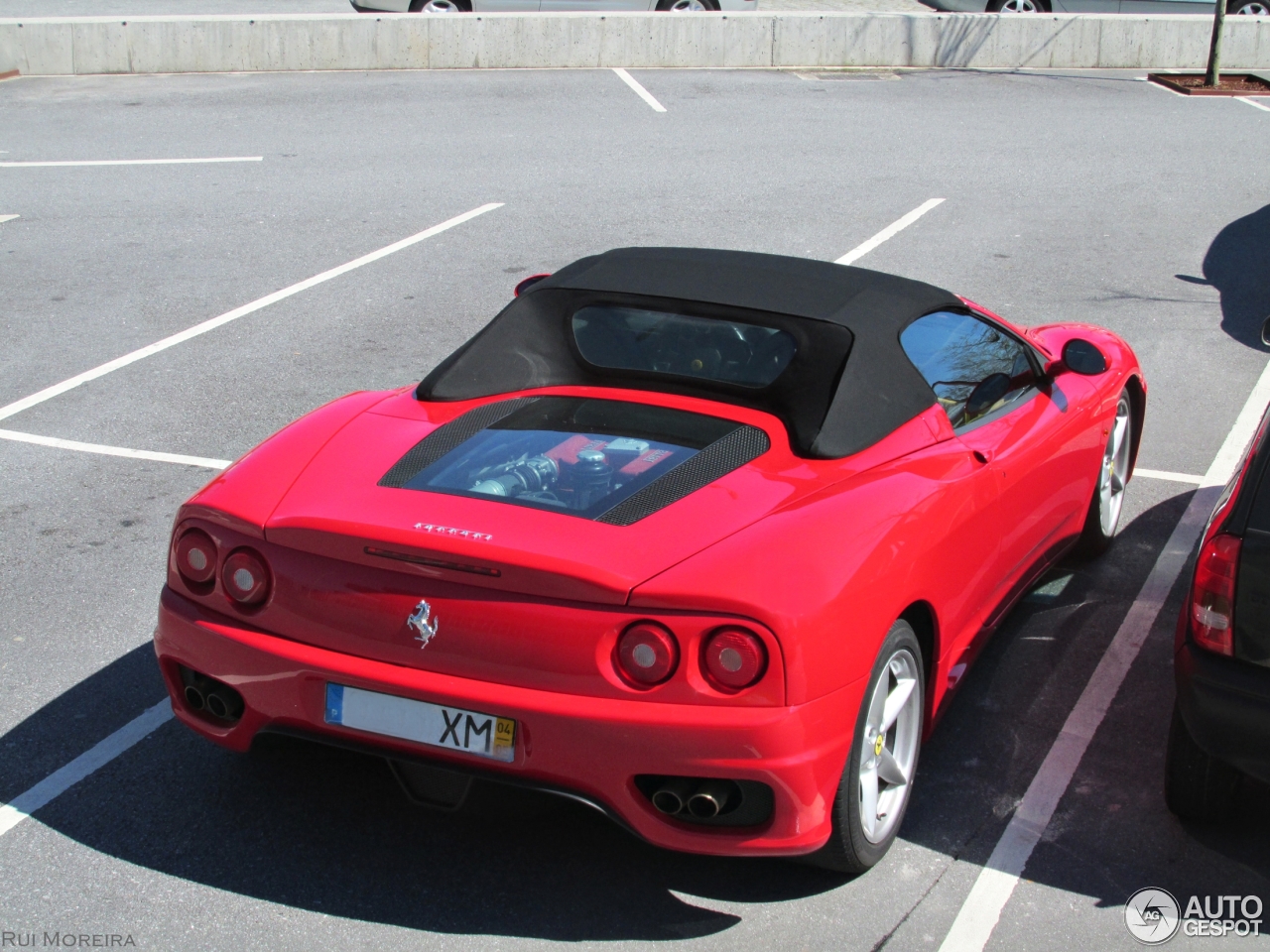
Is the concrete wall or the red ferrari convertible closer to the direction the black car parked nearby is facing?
the concrete wall

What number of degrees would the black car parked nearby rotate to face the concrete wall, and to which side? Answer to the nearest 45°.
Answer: approximately 45° to its left

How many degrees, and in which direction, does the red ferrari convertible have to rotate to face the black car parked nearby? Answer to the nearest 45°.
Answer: approximately 45° to its right

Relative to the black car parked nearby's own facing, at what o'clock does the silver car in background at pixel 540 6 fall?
The silver car in background is roughly at 11 o'clock from the black car parked nearby.

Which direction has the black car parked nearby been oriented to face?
away from the camera

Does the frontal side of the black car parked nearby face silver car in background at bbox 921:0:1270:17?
yes

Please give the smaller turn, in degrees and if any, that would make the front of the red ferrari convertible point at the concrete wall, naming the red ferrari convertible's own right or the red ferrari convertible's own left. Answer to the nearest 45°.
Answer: approximately 45° to the red ferrari convertible's own left

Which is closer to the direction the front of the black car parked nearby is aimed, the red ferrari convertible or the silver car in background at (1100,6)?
the silver car in background

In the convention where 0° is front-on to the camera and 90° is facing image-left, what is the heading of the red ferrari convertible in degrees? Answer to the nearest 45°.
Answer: approximately 225°

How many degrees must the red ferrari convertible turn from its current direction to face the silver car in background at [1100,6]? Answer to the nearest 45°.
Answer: approximately 45° to its left
